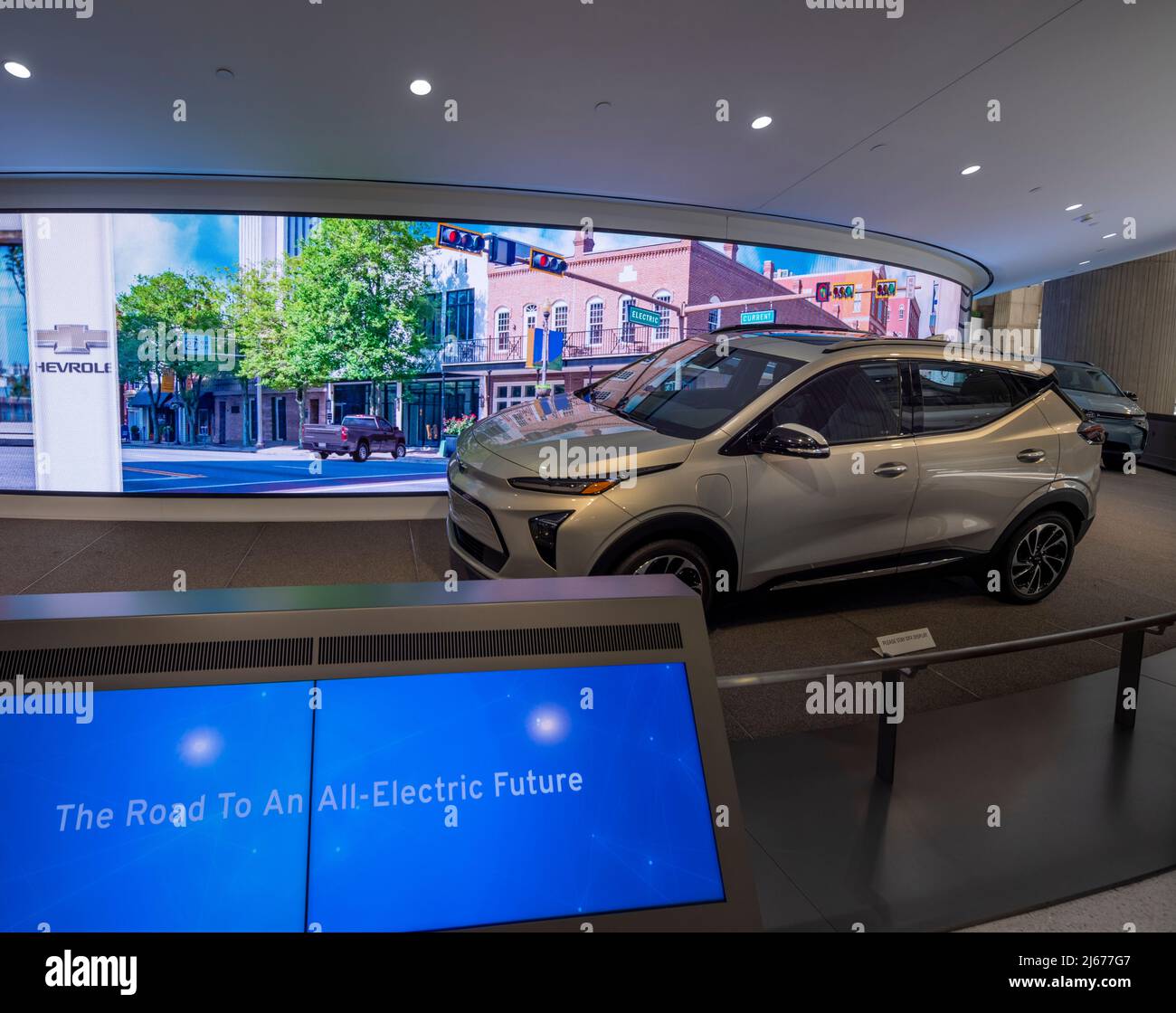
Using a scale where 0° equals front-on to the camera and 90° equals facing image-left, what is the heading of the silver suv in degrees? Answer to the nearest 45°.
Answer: approximately 45°

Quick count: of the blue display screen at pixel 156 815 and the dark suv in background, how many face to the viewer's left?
0

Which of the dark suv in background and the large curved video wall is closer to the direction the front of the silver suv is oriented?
the large curved video wall

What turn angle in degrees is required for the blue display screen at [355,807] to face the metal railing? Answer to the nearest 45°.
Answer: approximately 135° to its left

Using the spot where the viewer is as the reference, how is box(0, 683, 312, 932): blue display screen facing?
facing the viewer

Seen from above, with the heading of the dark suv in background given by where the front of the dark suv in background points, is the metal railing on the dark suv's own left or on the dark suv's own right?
on the dark suv's own right

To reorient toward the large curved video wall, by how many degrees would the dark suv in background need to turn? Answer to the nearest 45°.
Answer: approximately 90° to its right

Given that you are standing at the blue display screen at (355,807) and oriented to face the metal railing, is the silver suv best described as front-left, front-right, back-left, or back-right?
front-left

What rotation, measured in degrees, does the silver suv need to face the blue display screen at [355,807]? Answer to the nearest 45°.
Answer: approximately 45° to its left

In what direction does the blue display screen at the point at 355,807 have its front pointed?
toward the camera
